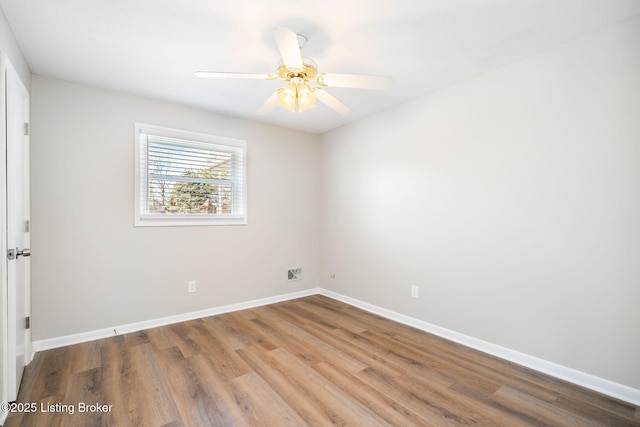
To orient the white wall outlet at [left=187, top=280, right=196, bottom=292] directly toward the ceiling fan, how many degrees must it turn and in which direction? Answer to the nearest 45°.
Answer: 0° — it already faces it

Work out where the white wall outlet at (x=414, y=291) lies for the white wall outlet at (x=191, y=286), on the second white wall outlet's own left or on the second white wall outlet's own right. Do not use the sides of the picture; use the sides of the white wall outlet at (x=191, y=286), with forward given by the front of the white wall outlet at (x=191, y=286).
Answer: on the second white wall outlet's own left

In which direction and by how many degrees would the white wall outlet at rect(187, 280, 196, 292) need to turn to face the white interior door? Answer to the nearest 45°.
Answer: approximately 45° to its right

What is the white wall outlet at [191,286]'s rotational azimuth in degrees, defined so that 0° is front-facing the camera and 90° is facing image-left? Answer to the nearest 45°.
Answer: approximately 0°

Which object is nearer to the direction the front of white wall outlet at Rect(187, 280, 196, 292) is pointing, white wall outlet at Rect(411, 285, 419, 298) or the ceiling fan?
the ceiling fan
